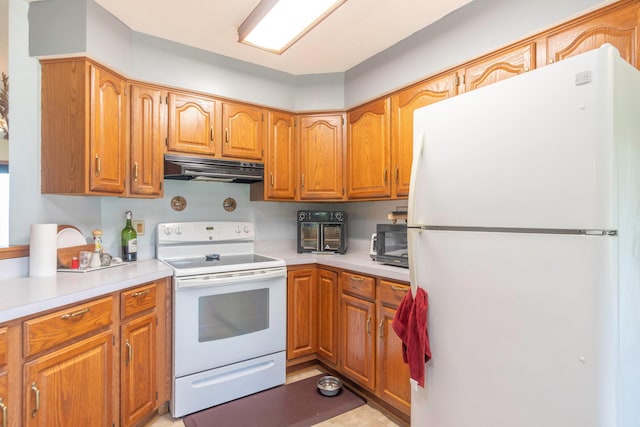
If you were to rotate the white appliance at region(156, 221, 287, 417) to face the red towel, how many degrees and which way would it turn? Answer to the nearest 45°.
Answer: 0° — it already faces it

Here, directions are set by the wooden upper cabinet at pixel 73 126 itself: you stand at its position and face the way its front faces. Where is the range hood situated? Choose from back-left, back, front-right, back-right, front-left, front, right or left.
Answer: front-left

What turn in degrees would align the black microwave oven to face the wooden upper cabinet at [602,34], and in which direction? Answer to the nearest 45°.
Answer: approximately 90° to its left

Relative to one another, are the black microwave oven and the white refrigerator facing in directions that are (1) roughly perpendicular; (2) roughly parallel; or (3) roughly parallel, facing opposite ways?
roughly parallel

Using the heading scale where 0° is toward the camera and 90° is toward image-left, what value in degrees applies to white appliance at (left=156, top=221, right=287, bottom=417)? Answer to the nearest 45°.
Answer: approximately 315°

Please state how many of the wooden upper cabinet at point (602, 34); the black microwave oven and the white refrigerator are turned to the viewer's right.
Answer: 0

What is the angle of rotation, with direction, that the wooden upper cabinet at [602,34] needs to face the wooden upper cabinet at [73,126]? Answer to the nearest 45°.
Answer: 0° — it already faces it

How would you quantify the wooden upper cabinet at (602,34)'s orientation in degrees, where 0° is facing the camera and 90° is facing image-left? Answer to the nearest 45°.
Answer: approximately 45°

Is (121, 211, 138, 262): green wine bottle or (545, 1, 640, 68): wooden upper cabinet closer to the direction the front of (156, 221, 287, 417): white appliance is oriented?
the wooden upper cabinet

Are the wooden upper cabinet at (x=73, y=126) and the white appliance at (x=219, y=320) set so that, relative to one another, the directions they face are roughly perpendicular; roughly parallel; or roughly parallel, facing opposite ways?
roughly parallel

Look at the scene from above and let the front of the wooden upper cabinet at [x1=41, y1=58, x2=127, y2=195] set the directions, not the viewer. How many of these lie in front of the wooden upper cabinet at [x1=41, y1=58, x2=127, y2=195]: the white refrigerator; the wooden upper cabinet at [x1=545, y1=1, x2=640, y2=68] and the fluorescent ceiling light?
3

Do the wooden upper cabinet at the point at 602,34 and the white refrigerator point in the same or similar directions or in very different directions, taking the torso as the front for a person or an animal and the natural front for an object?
same or similar directions

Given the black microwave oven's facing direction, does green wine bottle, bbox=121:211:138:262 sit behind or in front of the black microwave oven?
in front

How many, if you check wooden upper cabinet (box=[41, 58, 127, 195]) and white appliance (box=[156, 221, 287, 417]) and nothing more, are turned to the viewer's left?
0

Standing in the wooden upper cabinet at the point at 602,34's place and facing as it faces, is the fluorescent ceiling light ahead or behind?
ahead

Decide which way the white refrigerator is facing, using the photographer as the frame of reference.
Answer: facing the viewer and to the left of the viewer

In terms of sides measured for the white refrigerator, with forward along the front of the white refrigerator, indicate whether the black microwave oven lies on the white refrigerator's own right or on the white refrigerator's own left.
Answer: on the white refrigerator's own right
